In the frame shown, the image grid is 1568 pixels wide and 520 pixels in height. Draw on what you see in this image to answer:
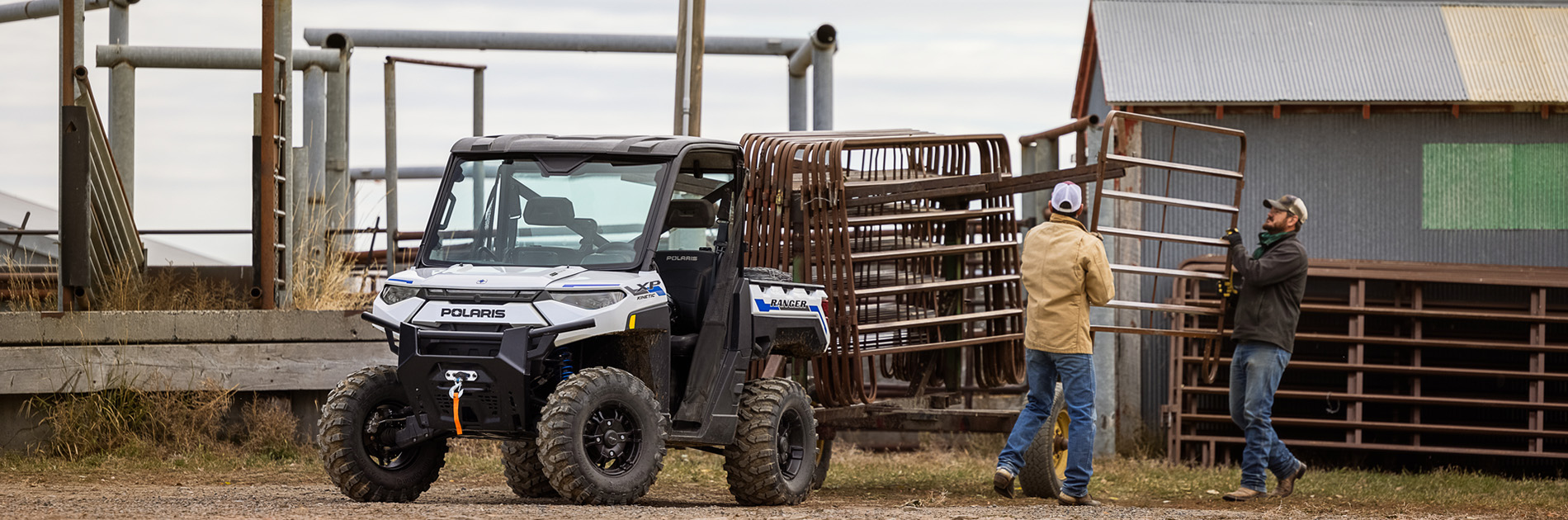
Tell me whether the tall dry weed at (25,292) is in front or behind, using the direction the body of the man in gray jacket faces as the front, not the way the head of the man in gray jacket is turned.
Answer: in front

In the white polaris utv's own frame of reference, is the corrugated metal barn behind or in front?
behind

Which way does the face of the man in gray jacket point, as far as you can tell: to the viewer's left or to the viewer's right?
to the viewer's left

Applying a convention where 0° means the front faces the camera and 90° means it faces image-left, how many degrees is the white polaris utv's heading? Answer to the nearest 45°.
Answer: approximately 45°

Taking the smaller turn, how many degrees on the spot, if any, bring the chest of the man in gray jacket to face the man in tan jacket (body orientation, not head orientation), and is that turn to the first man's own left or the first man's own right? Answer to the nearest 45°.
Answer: approximately 45° to the first man's own left

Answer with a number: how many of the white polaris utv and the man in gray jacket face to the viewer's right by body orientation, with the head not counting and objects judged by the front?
0

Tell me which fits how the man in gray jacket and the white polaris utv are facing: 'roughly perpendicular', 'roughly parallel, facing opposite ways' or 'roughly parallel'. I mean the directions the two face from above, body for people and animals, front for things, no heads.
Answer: roughly perpendicular

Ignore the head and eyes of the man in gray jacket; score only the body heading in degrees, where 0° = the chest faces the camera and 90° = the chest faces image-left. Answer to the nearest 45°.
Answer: approximately 90°

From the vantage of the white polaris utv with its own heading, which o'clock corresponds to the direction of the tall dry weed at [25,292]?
The tall dry weed is roughly at 3 o'clock from the white polaris utv.

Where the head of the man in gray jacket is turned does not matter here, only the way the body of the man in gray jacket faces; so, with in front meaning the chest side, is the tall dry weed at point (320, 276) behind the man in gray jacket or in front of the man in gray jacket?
in front
